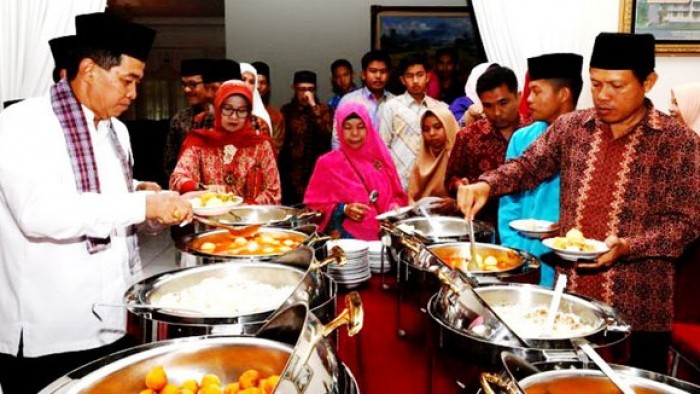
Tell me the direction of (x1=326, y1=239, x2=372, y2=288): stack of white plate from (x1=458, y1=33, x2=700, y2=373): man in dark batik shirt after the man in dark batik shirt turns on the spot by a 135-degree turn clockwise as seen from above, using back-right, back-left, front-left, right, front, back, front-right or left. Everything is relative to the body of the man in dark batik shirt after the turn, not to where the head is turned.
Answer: left

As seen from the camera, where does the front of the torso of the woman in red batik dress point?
toward the camera

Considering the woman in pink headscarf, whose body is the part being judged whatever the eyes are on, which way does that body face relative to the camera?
toward the camera

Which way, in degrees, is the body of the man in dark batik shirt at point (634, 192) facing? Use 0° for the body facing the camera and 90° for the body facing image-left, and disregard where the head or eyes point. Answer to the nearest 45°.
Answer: approximately 45°

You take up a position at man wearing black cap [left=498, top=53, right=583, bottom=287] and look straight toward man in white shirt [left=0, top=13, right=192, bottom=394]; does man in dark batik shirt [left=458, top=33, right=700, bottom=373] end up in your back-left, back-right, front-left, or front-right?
front-left

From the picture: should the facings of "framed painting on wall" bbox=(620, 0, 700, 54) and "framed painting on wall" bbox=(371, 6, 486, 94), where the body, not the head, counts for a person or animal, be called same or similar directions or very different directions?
same or similar directions

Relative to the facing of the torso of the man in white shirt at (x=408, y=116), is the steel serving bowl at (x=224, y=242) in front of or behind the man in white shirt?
in front

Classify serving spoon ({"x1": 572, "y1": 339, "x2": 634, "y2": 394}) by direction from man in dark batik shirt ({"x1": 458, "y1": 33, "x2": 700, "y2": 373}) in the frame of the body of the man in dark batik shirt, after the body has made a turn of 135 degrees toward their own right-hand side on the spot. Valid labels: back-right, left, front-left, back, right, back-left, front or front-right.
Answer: back

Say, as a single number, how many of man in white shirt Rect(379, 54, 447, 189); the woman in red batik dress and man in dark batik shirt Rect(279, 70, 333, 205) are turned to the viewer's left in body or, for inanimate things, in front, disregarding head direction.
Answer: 0

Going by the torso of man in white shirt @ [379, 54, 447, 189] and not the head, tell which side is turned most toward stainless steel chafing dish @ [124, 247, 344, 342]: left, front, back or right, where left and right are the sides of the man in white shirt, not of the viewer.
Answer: front

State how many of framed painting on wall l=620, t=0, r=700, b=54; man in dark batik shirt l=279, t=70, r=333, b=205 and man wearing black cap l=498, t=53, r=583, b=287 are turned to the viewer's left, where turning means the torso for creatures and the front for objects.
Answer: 1

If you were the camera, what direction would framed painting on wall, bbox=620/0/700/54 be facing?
facing the viewer

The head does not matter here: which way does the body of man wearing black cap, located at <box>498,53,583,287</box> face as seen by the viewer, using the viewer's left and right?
facing to the left of the viewer
